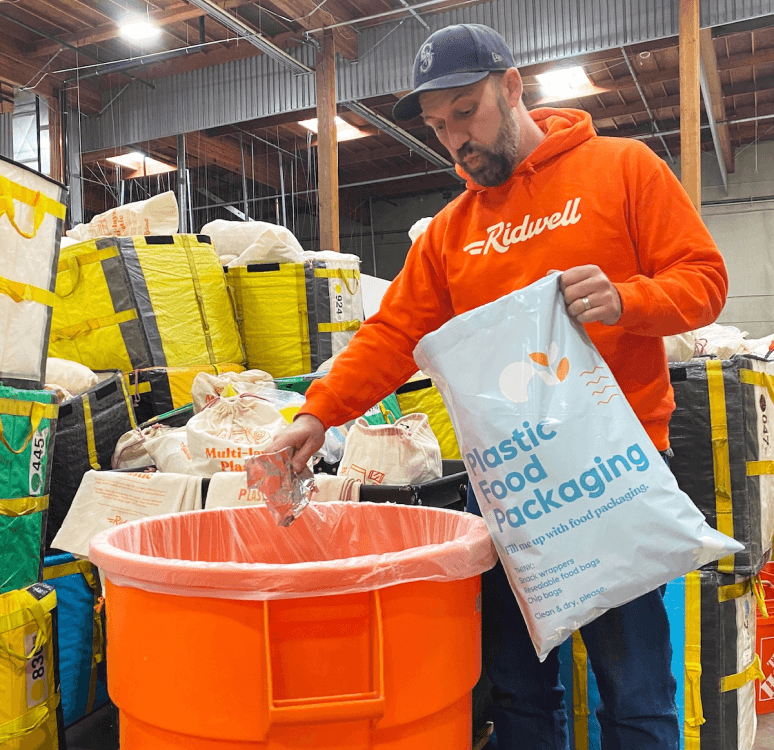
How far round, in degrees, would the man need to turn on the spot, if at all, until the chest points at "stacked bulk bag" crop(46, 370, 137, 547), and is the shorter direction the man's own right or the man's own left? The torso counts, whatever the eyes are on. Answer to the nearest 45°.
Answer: approximately 90° to the man's own right

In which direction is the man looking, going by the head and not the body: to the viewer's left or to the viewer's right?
to the viewer's left

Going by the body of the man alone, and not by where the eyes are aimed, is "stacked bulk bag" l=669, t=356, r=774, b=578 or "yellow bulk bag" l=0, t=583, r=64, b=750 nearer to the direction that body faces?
the yellow bulk bag

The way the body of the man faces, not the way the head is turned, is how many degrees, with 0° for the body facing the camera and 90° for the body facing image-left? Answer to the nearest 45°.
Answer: approximately 45°

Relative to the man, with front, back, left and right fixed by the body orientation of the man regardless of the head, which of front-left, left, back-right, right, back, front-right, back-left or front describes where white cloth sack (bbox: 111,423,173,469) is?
right

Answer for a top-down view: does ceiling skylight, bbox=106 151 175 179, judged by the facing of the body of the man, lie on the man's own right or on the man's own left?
on the man's own right

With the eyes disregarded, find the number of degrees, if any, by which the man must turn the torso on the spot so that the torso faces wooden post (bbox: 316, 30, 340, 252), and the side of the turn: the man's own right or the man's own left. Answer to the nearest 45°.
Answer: approximately 135° to the man's own right

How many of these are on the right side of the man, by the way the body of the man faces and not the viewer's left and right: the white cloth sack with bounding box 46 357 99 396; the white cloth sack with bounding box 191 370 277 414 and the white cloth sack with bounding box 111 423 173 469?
3

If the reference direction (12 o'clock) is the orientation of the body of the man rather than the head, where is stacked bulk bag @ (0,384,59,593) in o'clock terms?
The stacked bulk bag is roughly at 2 o'clock from the man.
